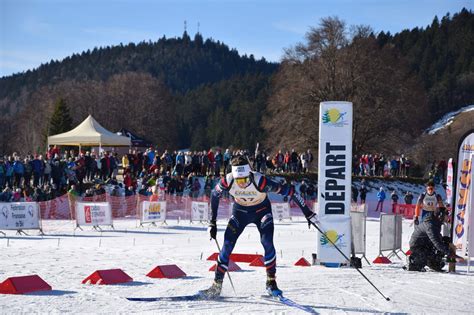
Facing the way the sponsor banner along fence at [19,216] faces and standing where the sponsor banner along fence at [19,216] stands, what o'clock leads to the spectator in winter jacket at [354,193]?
The spectator in winter jacket is roughly at 8 o'clock from the sponsor banner along fence.

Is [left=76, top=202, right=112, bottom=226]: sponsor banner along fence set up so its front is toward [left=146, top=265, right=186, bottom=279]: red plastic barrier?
yes

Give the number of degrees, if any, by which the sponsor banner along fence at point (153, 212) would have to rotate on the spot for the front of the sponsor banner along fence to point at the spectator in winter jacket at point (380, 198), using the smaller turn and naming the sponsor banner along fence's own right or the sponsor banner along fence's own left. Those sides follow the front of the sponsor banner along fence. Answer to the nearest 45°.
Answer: approximately 135° to the sponsor banner along fence's own left

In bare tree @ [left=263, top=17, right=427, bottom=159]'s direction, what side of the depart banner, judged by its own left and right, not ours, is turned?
back

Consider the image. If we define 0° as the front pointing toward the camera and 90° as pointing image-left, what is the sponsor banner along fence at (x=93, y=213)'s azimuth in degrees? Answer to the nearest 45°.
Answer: approximately 0°

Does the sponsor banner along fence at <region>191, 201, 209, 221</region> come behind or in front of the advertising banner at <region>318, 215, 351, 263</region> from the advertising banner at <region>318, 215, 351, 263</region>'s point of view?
behind

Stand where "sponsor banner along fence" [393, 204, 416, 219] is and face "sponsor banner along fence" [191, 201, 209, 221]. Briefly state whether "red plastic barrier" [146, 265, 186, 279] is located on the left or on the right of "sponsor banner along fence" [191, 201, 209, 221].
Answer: left

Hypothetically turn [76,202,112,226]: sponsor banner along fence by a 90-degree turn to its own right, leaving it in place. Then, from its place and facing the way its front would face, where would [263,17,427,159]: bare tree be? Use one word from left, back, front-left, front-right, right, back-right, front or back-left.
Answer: back-right

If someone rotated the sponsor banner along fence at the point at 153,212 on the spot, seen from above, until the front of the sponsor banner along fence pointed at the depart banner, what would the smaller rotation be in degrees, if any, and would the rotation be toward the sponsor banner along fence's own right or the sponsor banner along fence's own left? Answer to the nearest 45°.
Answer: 0° — it already faces it

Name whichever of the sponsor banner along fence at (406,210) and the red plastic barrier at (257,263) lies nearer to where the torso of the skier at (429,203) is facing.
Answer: the red plastic barrier
